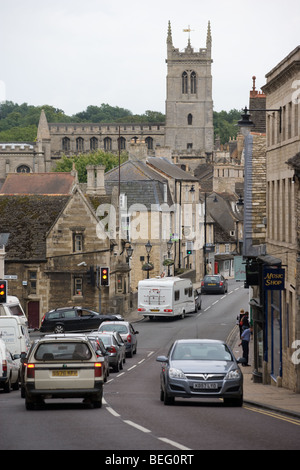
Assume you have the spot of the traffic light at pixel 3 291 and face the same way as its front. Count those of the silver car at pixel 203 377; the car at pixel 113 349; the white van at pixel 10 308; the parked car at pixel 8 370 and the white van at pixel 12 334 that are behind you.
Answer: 1

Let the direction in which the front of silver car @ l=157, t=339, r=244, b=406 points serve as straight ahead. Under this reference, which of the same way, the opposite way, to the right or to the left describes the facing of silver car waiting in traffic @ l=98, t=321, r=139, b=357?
the opposite way

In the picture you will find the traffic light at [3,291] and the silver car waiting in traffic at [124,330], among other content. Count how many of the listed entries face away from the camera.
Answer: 1

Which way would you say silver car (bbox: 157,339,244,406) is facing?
toward the camera

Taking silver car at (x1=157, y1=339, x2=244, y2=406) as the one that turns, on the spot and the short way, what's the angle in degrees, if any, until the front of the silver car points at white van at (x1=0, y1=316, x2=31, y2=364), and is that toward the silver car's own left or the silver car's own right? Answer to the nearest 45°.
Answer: approximately 135° to the silver car's own right

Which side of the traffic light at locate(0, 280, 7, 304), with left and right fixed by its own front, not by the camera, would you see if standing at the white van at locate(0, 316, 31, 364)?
front

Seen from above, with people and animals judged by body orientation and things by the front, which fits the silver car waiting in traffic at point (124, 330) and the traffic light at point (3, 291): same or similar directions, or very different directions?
very different directions

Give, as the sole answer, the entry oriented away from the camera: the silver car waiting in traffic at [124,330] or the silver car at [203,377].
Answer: the silver car waiting in traffic

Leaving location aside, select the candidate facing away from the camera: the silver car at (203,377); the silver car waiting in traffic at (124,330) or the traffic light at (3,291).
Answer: the silver car waiting in traffic

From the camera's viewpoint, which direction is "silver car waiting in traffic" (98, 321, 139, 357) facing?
away from the camera

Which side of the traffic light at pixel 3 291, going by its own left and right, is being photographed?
front

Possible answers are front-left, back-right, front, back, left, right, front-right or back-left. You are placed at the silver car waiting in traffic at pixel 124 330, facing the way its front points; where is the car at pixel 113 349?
back

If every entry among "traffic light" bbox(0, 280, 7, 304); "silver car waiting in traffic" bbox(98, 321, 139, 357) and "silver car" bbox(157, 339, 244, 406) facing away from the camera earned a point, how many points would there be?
1

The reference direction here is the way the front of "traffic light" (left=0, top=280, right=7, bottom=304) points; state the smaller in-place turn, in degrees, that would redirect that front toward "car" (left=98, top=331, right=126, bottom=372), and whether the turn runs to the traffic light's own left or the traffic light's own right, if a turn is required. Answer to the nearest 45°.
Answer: approximately 45° to the traffic light's own left

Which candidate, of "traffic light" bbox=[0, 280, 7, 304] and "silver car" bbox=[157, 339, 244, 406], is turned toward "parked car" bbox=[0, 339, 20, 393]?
the traffic light
